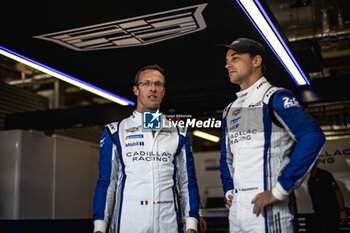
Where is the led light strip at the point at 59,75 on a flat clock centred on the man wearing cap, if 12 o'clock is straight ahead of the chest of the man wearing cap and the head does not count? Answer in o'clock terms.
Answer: The led light strip is roughly at 3 o'clock from the man wearing cap.

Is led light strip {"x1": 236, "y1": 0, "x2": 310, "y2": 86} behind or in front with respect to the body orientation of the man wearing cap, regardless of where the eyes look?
behind

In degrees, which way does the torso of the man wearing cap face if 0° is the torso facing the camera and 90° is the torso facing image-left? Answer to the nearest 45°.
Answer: approximately 45°
